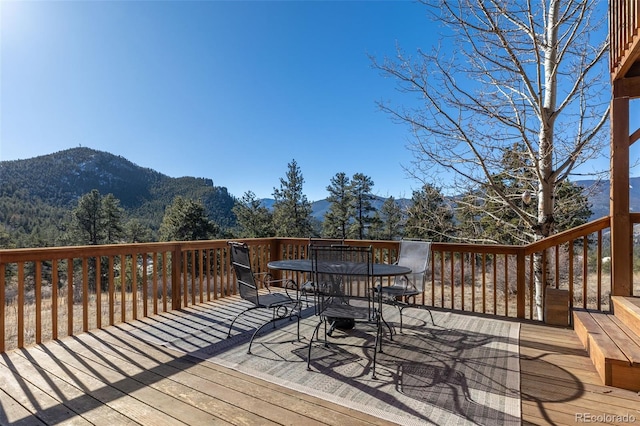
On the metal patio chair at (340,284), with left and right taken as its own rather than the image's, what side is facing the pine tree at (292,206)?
front

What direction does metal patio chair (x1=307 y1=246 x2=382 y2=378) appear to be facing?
away from the camera

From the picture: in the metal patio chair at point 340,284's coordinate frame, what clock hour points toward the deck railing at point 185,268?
The deck railing is roughly at 10 o'clock from the metal patio chair.

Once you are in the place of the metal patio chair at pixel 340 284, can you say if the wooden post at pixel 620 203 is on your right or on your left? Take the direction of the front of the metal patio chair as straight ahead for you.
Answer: on your right

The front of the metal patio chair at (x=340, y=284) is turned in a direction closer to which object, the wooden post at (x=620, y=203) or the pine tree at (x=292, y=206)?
the pine tree

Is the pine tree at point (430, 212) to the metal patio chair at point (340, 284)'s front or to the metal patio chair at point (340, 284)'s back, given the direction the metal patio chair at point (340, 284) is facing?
to the front

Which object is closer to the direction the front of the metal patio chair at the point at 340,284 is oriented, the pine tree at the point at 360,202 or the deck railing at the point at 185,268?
the pine tree

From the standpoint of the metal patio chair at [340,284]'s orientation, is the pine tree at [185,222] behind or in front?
in front

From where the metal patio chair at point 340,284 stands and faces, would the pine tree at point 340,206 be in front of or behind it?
in front
